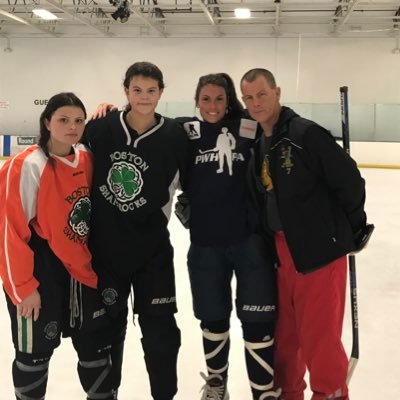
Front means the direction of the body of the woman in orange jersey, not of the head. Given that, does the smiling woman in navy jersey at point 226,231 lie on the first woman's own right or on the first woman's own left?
on the first woman's own left

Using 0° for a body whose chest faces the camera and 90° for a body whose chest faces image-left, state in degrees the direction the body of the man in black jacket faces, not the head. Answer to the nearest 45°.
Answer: approximately 45°
